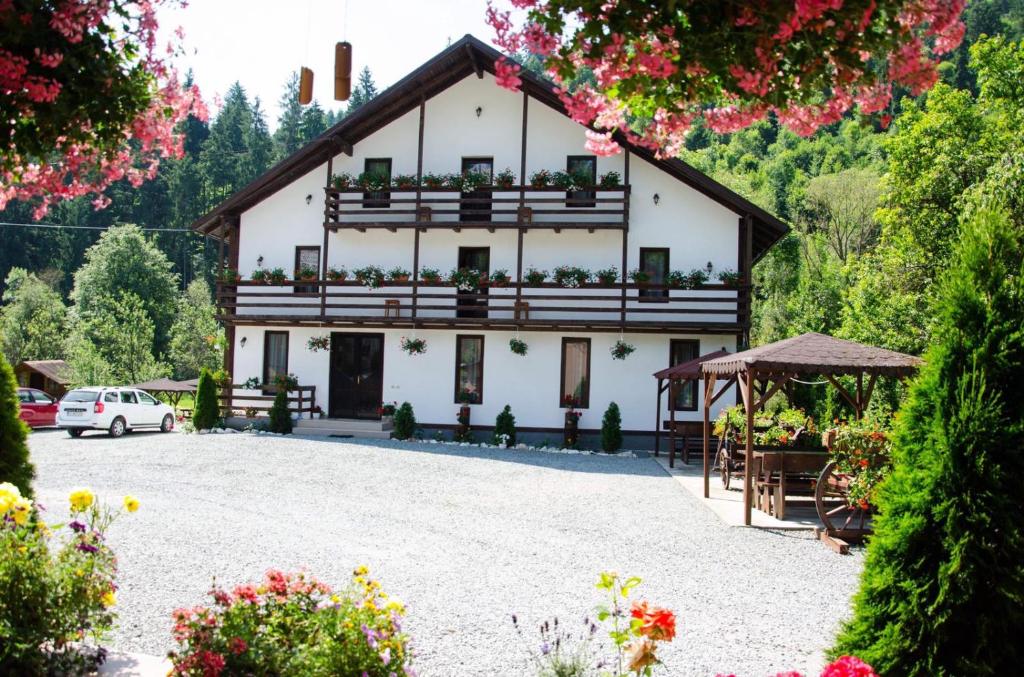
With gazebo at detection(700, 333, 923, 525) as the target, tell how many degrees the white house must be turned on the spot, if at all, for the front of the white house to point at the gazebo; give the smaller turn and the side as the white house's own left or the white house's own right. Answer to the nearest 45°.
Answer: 0° — it already faces it

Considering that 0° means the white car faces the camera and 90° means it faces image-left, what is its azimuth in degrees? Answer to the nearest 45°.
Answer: approximately 225°

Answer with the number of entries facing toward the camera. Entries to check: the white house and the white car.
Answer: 1

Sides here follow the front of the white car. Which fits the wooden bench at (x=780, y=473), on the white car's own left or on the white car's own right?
on the white car's own right

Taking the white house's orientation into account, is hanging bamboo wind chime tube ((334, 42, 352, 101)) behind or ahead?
ahead

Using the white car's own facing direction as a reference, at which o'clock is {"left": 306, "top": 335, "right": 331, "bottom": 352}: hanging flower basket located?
The hanging flower basket is roughly at 2 o'clock from the white car.

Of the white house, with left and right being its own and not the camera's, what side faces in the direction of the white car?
right

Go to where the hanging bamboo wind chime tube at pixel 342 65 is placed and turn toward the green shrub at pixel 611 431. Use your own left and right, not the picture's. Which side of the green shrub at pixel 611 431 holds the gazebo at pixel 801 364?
right

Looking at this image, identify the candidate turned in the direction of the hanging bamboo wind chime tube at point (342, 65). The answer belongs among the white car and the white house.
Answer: the white house
